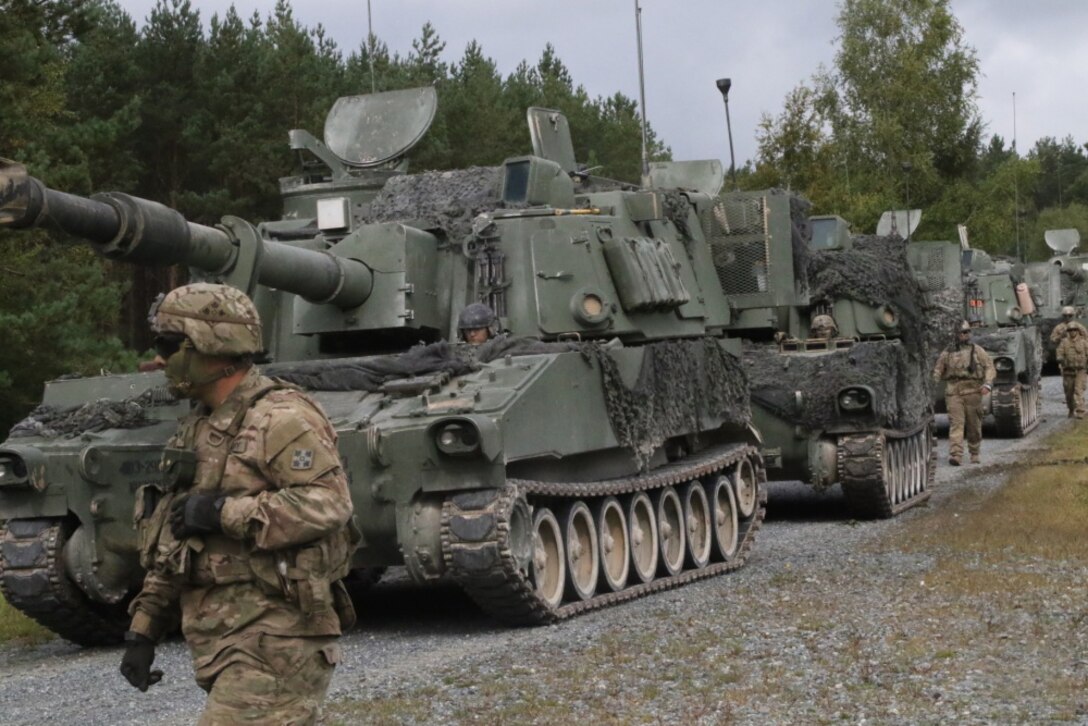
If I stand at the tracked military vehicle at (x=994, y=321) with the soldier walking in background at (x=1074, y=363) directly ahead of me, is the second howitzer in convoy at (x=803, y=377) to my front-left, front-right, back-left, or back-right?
back-right

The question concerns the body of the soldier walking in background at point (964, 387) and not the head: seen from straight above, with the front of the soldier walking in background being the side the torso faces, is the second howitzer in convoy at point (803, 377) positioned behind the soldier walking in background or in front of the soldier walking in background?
in front

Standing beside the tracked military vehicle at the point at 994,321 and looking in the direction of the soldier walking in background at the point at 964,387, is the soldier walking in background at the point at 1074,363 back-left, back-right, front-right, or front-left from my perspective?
back-left

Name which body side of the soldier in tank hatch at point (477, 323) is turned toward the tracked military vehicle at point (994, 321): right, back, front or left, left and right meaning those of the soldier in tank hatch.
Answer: back

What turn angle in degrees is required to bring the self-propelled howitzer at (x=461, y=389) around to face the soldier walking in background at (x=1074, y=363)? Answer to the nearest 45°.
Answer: approximately 180°

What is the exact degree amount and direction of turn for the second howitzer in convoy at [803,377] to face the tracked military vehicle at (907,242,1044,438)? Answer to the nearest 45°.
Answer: approximately 135° to its right

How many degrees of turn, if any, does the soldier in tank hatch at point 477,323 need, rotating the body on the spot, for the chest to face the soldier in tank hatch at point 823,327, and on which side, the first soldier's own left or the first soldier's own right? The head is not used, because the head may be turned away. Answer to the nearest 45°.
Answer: approximately 180°

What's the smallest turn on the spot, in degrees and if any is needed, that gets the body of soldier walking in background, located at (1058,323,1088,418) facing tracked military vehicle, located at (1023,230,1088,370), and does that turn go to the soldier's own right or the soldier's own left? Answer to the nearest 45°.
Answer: approximately 180°

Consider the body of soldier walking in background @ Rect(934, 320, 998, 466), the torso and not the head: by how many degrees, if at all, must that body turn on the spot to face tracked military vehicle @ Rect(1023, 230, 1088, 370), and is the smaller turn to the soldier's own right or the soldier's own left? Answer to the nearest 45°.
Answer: approximately 180°

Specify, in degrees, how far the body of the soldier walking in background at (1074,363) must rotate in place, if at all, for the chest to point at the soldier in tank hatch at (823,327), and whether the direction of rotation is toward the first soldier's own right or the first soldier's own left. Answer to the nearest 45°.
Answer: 0° — they already face them

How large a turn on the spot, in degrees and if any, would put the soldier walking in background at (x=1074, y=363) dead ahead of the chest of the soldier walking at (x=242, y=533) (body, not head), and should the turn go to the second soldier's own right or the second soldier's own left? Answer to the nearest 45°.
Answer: approximately 180°

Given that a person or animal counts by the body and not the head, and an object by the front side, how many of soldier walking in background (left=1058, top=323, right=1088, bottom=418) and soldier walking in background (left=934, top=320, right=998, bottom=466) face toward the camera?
2
